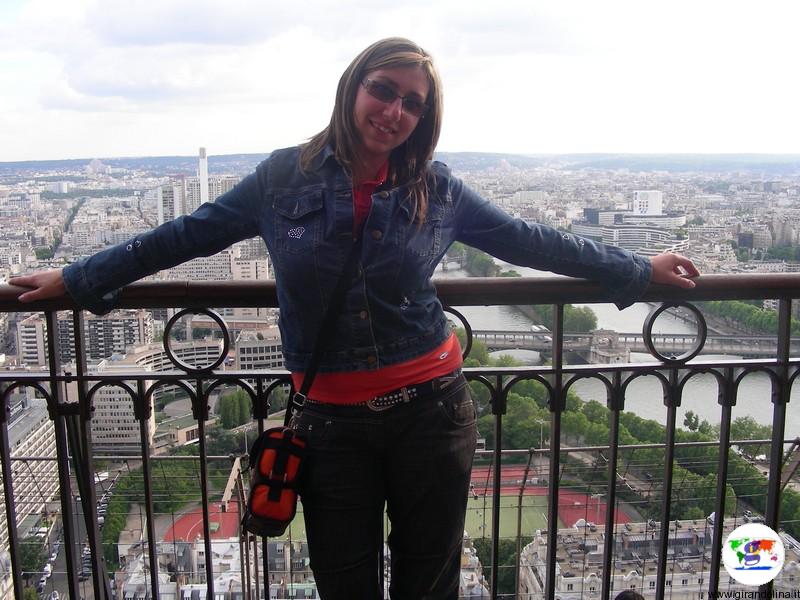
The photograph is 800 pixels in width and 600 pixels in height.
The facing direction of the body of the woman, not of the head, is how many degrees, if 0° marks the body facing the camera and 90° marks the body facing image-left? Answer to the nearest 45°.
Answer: approximately 0°

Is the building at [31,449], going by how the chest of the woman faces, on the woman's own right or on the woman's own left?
on the woman's own right

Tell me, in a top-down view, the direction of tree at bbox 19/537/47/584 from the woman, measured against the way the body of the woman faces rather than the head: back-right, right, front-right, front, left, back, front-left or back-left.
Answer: back-right

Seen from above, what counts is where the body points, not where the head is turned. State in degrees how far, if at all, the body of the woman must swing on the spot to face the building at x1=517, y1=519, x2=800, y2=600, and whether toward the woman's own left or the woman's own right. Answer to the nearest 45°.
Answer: approximately 135° to the woman's own left

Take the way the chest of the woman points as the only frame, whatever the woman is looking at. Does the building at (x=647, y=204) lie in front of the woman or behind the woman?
behind

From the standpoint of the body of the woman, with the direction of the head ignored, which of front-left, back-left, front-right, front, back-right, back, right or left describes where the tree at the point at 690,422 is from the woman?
back-left

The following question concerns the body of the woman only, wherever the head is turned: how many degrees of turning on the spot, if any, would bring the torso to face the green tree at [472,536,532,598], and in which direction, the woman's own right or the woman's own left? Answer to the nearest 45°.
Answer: approximately 180°
